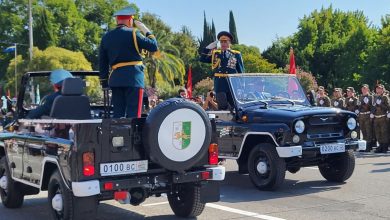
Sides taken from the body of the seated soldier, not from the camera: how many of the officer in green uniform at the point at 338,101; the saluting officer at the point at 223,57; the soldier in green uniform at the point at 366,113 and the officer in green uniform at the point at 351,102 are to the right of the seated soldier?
4

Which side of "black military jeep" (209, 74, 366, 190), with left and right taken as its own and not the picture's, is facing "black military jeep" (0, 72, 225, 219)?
right

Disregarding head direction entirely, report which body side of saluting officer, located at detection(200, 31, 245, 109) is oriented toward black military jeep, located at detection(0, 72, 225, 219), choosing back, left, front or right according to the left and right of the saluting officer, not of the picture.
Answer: front

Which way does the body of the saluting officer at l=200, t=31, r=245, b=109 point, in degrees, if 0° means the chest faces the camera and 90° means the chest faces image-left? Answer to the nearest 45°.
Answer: approximately 0°

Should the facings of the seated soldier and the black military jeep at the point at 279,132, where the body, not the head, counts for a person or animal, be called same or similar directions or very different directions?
very different directions

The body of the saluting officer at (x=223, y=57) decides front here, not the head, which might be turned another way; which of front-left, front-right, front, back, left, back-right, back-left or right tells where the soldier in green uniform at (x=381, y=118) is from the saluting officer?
back-left

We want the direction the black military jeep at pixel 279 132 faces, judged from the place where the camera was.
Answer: facing the viewer and to the right of the viewer
